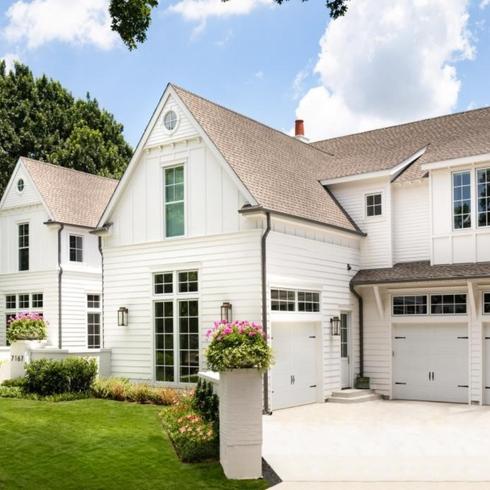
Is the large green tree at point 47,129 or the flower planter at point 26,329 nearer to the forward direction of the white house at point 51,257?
the flower planter

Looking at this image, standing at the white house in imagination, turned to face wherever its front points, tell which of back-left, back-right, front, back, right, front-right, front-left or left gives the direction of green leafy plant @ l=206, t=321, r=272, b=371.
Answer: front-left

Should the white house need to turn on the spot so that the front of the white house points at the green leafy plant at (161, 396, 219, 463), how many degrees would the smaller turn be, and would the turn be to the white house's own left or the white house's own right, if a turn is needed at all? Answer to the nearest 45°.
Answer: approximately 45° to the white house's own left

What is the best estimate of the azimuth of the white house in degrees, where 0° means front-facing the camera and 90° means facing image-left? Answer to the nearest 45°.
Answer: approximately 45°

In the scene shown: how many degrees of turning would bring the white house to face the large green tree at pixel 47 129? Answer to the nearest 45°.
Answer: approximately 135° to its right

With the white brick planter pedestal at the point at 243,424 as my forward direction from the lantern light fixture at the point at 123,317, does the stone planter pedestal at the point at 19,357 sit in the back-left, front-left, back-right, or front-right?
back-right
